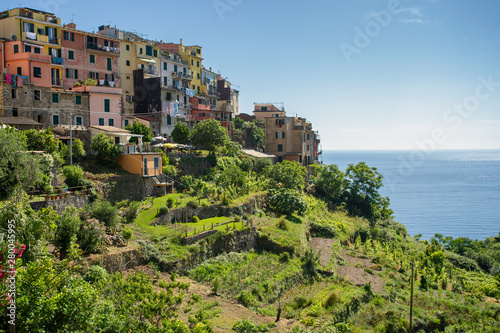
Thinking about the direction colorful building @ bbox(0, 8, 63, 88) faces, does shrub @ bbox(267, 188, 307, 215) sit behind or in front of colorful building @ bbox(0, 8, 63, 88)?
in front

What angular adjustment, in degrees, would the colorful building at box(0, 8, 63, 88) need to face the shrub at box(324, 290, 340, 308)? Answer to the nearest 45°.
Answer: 0° — it already faces it

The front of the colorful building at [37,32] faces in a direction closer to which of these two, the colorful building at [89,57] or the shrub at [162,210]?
the shrub

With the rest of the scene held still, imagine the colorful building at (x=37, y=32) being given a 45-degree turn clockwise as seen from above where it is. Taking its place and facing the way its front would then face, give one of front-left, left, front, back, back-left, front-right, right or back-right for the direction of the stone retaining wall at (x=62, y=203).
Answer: front

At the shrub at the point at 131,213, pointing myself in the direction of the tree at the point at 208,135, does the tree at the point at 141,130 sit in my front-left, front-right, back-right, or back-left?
front-left

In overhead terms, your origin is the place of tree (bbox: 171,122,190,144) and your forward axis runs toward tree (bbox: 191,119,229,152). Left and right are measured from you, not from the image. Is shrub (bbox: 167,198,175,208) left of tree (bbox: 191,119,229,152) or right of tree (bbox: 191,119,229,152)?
right

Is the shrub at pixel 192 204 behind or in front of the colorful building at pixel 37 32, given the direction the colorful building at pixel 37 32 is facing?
in front

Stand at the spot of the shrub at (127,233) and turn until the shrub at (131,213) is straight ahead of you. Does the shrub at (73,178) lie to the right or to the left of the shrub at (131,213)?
left

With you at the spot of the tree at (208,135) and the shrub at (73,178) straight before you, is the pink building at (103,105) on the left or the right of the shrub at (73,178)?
right

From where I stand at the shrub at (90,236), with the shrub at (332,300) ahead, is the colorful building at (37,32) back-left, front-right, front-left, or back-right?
back-left

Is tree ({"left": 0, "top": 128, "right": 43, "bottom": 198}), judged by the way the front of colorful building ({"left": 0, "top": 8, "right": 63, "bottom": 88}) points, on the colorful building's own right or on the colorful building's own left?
on the colorful building's own right

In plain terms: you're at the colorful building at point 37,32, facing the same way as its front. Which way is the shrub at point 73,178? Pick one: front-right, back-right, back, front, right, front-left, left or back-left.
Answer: front-right
